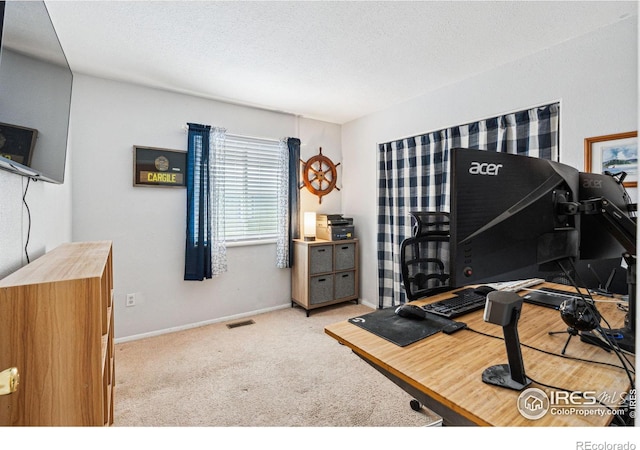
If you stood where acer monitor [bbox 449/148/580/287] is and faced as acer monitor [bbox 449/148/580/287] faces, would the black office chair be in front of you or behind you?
in front

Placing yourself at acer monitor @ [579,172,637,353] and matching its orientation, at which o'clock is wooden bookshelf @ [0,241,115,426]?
The wooden bookshelf is roughly at 9 o'clock from the acer monitor.

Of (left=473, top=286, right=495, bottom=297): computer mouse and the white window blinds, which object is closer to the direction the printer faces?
the computer mouse

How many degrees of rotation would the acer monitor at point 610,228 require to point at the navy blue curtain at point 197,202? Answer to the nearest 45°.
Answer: approximately 45° to its left

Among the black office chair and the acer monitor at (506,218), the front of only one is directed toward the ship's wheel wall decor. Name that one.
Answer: the acer monitor

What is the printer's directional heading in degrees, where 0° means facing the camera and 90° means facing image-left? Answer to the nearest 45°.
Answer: approximately 315°

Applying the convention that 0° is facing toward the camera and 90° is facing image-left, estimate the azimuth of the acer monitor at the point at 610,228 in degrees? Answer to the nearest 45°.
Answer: approximately 135°

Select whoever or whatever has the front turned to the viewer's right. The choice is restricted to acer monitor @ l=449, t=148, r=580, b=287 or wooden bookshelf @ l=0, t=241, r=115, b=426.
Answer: the wooden bookshelf

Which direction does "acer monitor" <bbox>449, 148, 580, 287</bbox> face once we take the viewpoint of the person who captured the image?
facing away from the viewer and to the left of the viewer

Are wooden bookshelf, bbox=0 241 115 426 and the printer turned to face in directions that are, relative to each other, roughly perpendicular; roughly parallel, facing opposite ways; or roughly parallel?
roughly perpendicular

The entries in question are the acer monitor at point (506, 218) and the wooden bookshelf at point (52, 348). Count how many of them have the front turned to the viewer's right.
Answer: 1

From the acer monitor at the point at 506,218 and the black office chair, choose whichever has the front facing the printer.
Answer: the acer monitor

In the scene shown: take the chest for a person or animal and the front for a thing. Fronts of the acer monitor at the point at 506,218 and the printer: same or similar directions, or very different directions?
very different directions

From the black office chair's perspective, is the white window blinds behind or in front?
behind

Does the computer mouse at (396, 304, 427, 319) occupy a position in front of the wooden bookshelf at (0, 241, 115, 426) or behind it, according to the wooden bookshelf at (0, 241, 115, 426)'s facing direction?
in front

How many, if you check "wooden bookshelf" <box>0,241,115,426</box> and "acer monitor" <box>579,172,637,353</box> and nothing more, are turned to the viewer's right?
1

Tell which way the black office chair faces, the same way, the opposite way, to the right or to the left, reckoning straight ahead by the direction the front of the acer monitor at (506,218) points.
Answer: the opposite way

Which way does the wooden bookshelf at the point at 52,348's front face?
to the viewer's right
